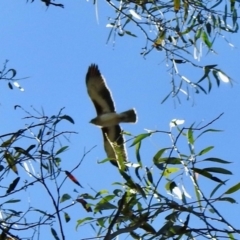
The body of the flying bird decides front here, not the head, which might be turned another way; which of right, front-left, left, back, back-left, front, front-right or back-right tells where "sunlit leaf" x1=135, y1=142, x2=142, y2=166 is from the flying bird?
left

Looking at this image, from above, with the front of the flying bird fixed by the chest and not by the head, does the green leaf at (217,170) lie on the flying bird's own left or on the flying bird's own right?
on the flying bird's own left

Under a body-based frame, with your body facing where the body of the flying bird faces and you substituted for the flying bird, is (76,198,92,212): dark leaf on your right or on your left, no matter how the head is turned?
on your left

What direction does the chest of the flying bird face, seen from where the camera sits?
to the viewer's left

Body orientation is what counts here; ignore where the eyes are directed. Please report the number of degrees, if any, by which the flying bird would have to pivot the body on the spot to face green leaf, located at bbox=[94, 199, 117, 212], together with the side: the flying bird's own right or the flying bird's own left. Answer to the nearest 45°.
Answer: approximately 90° to the flying bird's own left

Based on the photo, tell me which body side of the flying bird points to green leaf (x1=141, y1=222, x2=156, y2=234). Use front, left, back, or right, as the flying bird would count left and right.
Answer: left

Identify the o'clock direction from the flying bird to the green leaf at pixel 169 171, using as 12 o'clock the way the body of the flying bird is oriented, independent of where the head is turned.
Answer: The green leaf is roughly at 9 o'clock from the flying bird.
